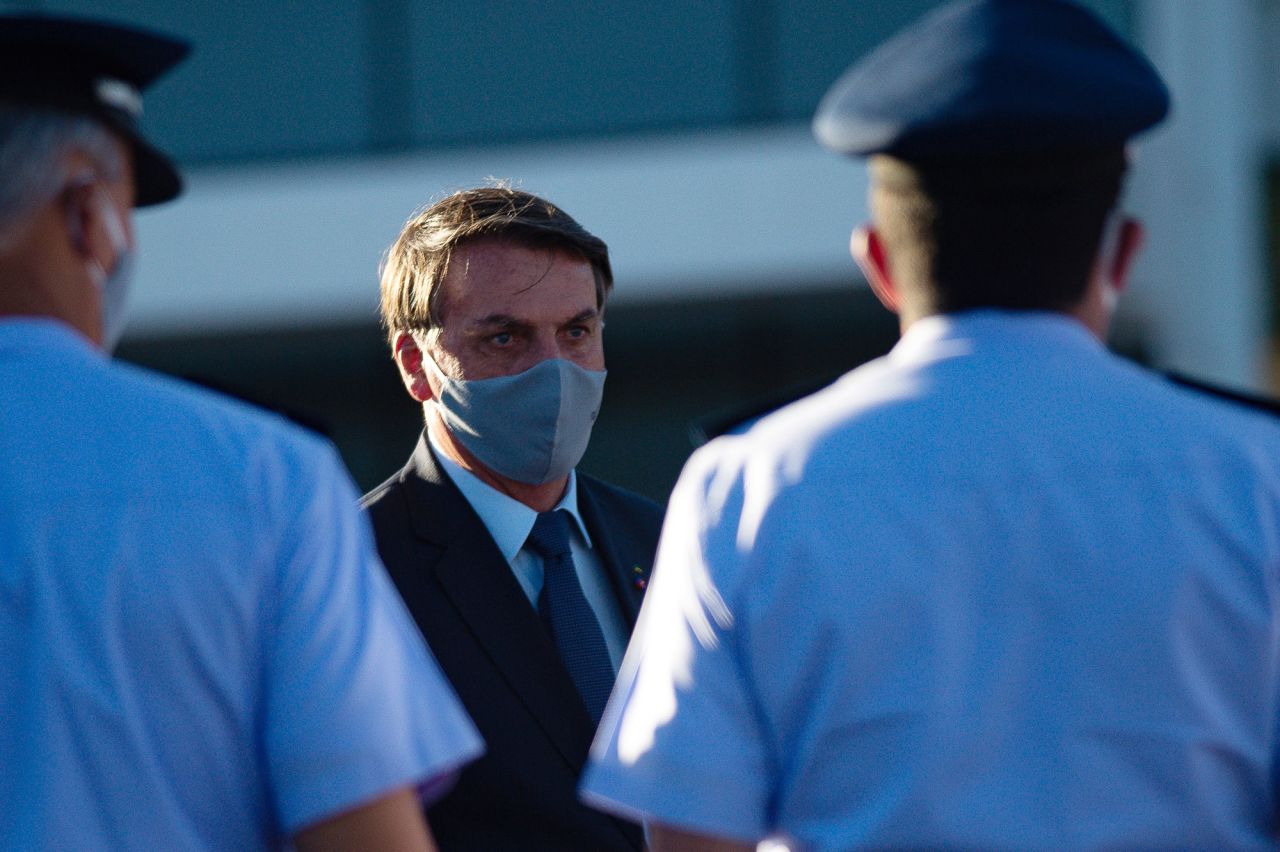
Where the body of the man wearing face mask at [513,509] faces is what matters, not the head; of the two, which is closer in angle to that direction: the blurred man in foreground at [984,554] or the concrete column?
the blurred man in foreground

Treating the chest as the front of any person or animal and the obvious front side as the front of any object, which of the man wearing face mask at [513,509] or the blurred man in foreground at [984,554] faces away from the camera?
the blurred man in foreground

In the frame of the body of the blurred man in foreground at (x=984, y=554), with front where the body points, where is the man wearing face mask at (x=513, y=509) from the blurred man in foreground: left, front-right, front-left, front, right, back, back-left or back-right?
front-left

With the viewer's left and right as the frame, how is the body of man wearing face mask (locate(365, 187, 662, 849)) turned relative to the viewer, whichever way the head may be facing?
facing the viewer and to the right of the viewer

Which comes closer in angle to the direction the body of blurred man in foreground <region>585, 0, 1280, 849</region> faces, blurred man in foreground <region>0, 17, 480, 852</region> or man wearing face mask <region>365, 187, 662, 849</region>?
the man wearing face mask

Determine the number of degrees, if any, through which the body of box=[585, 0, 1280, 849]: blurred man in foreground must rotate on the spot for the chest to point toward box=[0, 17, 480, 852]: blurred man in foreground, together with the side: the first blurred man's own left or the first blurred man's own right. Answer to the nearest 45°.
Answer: approximately 90° to the first blurred man's own left

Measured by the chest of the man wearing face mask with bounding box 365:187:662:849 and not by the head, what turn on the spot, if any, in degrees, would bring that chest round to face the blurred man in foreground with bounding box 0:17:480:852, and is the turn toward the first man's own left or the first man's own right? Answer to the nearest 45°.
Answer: approximately 45° to the first man's own right

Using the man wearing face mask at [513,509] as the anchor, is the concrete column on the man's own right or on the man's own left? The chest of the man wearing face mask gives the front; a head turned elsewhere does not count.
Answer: on the man's own left

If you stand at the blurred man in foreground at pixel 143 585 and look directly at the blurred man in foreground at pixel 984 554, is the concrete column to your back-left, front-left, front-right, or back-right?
front-left

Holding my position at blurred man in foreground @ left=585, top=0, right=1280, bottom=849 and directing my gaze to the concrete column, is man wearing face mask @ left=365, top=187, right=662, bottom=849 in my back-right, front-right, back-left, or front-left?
front-left

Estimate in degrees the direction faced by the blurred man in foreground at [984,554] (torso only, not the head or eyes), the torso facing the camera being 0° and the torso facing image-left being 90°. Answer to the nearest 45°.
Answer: approximately 180°

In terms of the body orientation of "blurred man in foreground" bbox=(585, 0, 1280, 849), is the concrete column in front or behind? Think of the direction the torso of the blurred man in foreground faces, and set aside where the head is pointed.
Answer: in front

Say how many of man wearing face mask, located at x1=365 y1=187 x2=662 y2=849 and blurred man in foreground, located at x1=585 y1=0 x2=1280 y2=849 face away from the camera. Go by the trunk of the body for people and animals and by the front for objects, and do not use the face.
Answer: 1

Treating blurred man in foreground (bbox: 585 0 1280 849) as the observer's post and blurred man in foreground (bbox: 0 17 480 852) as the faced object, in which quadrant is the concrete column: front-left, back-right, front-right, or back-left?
back-right
